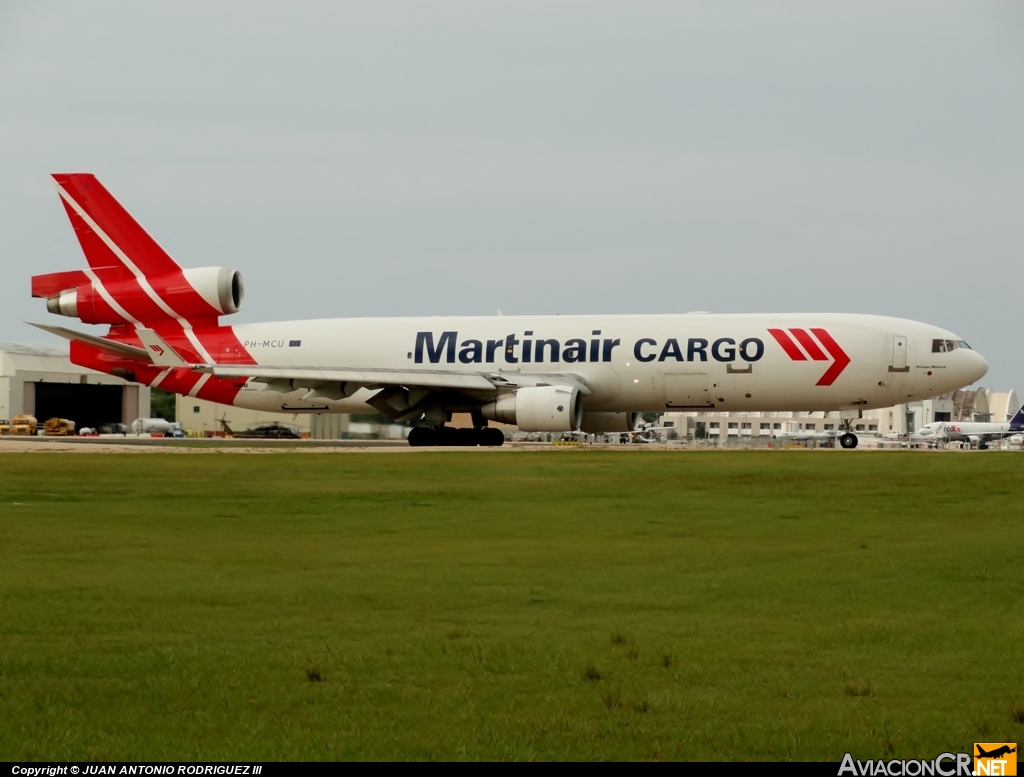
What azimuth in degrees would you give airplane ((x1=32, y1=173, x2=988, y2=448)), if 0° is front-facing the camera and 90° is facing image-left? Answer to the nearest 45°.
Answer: approximately 270°
